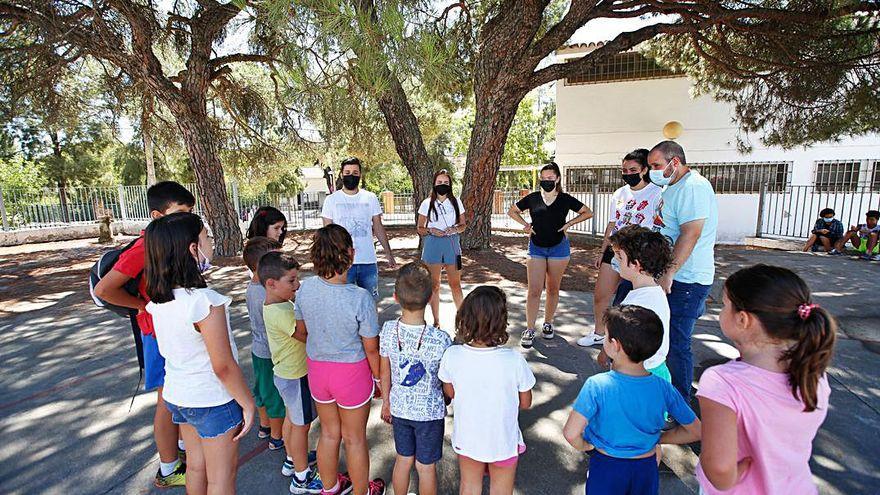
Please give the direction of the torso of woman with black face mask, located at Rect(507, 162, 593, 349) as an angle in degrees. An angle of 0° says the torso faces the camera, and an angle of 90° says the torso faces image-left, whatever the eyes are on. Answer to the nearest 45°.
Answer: approximately 0°

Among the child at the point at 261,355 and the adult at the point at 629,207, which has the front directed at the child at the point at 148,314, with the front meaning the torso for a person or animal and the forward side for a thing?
the adult

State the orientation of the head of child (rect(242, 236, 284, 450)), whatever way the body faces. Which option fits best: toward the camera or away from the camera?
away from the camera

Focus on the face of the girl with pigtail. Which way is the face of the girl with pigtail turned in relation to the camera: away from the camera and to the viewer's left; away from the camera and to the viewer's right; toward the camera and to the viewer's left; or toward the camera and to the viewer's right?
away from the camera and to the viewer's left

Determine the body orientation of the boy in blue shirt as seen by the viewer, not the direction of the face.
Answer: away from the camera

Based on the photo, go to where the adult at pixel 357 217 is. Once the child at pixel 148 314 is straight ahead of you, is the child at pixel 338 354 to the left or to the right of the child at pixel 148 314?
left

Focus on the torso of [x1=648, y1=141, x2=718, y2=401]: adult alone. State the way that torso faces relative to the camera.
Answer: to the viewer's left

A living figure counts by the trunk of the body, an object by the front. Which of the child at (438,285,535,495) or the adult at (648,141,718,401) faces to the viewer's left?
the adult

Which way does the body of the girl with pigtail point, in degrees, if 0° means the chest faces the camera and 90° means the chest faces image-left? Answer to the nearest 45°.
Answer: approximately 135°

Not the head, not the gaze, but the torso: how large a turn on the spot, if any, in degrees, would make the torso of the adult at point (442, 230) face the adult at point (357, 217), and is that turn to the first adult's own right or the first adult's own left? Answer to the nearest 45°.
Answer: approximately 45° to the first adult's own right

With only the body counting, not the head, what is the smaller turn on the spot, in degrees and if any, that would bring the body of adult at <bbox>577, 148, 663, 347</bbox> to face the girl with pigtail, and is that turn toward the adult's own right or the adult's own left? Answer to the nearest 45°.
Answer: approximately 45° to the adult's own left

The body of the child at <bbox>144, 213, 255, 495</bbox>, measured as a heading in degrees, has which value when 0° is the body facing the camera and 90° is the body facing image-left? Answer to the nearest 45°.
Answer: approximately 225°
